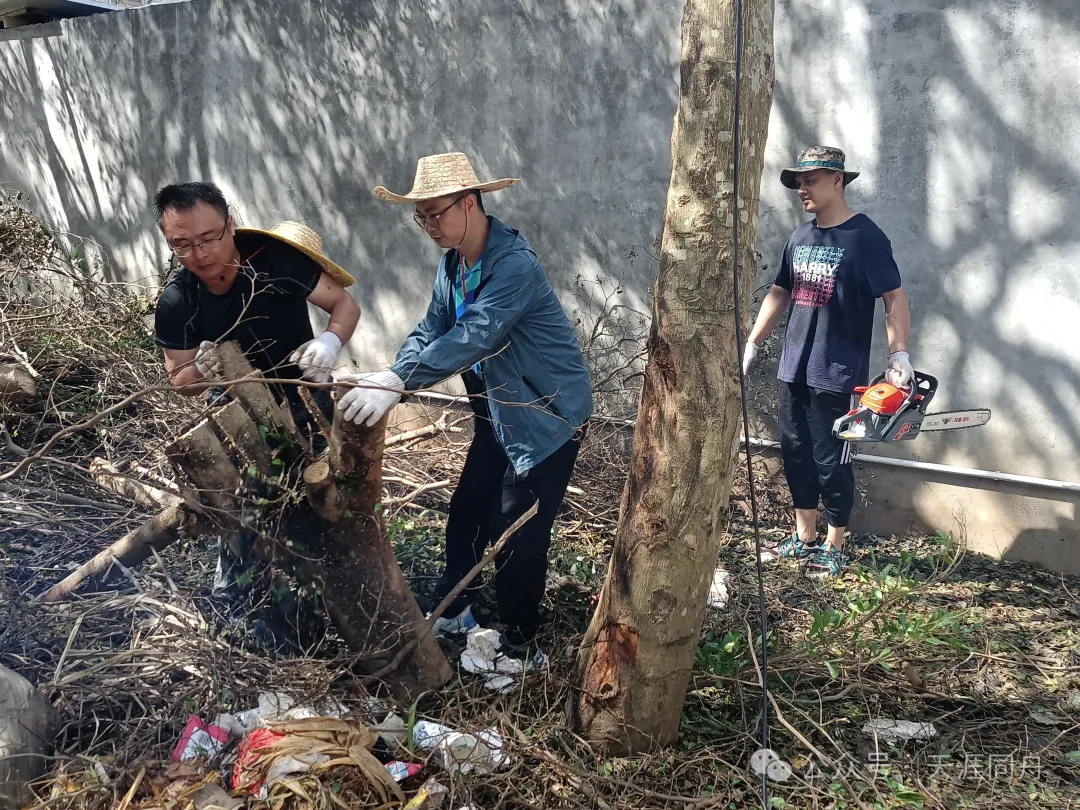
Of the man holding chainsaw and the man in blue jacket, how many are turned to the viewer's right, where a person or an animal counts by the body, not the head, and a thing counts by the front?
0

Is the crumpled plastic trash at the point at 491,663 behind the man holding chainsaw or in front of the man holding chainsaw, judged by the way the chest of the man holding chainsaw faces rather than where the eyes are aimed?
in front

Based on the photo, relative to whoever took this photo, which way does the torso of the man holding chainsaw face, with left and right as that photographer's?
facing the viewer and to the left of the viewer

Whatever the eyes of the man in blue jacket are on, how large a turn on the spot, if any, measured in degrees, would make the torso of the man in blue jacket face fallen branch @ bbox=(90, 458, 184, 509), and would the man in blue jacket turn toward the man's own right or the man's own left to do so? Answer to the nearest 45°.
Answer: approximately 90° to the man's own right

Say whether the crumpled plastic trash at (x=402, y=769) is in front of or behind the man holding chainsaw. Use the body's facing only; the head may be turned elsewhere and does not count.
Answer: in front
